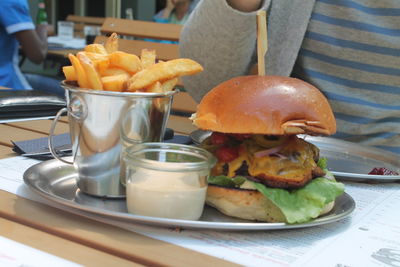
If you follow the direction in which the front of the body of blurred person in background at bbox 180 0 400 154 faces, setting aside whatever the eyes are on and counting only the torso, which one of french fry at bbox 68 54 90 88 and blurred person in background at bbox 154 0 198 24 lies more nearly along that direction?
the french fry

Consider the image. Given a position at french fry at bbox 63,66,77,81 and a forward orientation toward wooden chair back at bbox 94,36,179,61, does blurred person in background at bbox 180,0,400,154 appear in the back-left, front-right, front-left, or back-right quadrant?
front-right

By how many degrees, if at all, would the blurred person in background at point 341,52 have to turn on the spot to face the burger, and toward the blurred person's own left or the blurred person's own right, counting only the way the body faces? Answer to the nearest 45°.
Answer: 0° — they already face it

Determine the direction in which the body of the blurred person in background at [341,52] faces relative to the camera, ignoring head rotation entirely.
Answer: toward the camera

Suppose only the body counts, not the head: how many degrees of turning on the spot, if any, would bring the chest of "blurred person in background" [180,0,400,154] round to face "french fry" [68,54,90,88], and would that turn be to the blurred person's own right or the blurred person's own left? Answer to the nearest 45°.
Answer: approximately 45° to the blurred person's own right

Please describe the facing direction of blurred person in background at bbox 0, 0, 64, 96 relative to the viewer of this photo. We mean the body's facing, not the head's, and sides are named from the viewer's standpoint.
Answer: facing to the right of the viewer

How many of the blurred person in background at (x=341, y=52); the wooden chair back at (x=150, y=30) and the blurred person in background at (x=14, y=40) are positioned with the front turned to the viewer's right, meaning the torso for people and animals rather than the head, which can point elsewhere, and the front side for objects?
1
